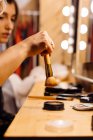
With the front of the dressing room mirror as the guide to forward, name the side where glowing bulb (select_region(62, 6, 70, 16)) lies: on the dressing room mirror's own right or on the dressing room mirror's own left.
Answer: on the dressing room mirror's own right

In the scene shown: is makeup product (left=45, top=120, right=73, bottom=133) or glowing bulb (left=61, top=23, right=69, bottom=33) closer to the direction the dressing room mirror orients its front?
the makeup product

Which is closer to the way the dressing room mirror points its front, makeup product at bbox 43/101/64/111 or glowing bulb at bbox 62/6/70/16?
the makeup product

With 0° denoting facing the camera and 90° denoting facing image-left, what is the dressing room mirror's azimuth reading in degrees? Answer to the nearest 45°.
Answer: approximately 45°

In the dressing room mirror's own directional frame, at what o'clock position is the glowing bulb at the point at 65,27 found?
The glowing bulb is roughly at 4 o'clock from the dressing room mirror.

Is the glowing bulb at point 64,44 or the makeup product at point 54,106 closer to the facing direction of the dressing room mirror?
the makeup product

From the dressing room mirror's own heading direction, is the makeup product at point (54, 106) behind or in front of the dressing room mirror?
in front
